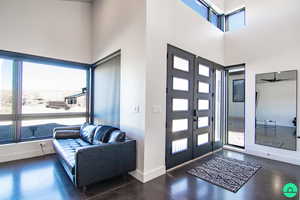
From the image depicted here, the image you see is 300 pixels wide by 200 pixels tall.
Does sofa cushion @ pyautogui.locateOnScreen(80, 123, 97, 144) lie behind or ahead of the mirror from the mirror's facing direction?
ahead

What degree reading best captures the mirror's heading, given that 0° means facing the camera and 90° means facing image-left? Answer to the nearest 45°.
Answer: approximately 45°

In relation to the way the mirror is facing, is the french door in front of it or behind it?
in front

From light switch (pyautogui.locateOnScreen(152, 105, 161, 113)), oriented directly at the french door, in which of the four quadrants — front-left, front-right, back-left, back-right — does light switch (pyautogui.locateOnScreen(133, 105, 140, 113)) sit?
back-left

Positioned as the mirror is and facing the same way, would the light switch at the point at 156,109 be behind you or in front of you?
in front
